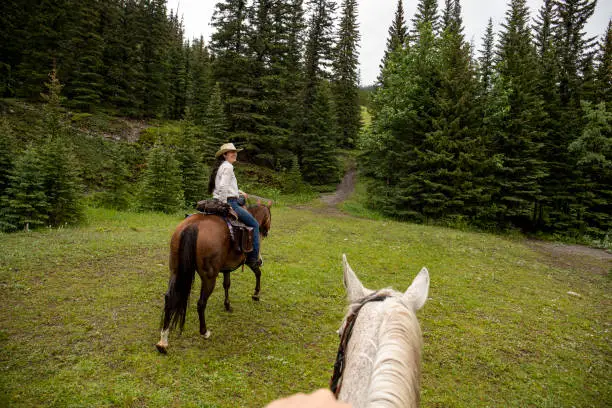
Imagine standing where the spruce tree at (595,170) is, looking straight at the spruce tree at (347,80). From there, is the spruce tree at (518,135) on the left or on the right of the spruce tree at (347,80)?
left

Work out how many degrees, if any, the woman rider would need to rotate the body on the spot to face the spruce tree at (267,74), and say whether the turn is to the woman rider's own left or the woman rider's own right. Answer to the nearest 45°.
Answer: approximately 90° to the woman rider's own left

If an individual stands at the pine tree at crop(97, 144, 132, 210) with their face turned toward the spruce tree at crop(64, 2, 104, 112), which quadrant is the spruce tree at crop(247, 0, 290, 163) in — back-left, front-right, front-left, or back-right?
front-right

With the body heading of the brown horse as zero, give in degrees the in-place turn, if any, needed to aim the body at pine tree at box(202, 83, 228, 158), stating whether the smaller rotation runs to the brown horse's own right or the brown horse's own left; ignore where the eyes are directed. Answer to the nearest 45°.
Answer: approximately 45° to the brown horse's own left

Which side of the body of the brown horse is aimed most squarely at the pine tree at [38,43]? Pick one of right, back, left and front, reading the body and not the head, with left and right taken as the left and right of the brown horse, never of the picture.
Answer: left

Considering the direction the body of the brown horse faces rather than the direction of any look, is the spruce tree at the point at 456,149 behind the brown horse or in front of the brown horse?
in front

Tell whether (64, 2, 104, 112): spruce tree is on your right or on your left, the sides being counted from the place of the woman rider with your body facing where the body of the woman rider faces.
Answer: on your left

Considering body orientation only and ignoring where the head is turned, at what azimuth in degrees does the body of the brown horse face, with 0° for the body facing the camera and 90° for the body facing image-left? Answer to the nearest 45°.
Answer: approximately 225°

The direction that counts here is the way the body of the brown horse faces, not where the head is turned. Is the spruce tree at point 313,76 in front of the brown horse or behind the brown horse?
in front

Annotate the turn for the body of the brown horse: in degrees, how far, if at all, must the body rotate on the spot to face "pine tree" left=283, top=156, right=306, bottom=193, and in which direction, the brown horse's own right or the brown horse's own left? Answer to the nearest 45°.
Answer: approximately 45° to the brown horse's own left

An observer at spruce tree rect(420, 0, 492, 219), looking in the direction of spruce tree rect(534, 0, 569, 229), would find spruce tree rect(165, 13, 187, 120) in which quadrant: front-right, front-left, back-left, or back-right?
back-left

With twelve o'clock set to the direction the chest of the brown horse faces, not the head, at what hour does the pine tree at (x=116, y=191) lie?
The pine tree is roughly at 10 o'clock from the brown horse.
